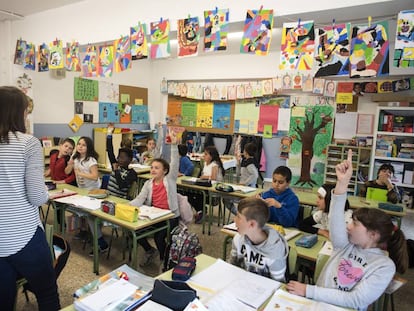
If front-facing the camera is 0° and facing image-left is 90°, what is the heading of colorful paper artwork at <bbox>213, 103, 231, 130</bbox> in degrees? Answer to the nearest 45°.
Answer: approximately 0°

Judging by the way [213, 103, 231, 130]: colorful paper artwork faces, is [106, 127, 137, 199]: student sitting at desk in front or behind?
in front

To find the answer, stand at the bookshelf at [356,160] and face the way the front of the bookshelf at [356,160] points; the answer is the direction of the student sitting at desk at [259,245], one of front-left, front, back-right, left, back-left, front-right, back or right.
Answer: front

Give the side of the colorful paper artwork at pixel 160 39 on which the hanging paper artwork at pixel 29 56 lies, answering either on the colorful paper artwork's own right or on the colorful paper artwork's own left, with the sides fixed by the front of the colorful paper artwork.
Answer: on the colorful paper artwork's own right

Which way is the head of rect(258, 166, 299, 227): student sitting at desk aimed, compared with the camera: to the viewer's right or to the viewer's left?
to the viewer's left

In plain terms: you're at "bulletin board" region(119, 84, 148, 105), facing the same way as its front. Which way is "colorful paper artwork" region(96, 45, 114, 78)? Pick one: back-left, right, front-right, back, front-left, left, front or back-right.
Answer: front-right

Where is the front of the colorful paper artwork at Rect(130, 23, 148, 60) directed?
toward the camera

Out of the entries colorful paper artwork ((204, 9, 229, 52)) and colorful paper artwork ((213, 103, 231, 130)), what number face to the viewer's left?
0
